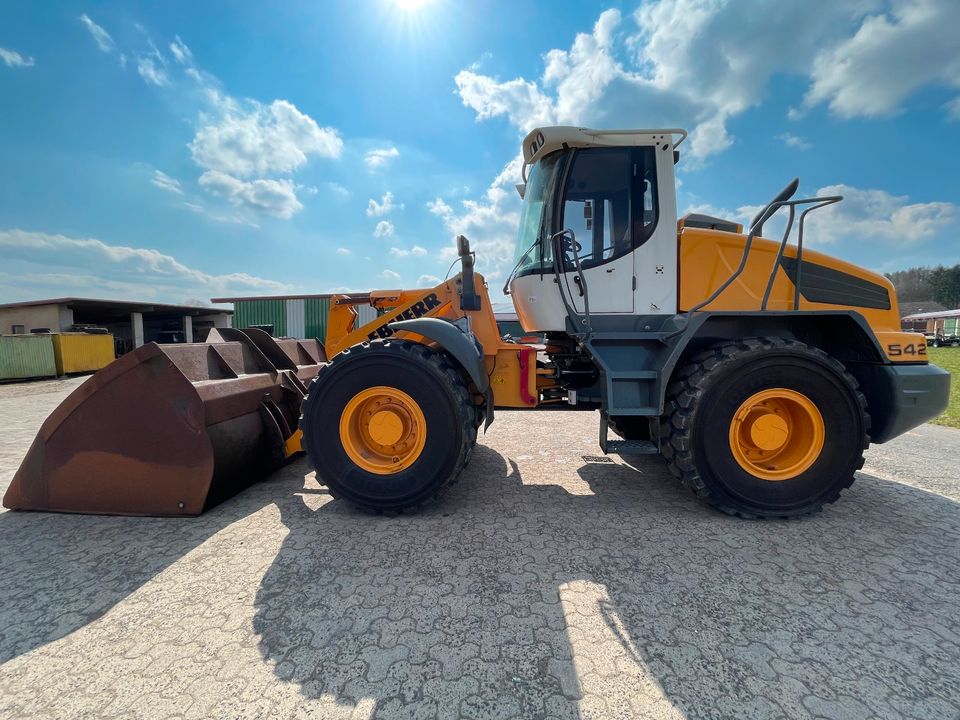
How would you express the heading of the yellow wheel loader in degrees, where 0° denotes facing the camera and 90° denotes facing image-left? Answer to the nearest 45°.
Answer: approximately 90°

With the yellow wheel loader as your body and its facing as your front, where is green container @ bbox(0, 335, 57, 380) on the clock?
The green container is roughly at 1 o'clock from the yellow wheel loader.

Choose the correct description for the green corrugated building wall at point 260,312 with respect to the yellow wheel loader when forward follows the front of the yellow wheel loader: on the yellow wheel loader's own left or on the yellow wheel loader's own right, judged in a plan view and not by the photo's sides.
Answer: on the yellow wheel loader's own right

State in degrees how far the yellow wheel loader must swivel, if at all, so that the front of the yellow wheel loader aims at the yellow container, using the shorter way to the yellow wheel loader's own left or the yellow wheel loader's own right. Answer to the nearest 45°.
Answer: approximately 45° to the yellow wheel loader's own right

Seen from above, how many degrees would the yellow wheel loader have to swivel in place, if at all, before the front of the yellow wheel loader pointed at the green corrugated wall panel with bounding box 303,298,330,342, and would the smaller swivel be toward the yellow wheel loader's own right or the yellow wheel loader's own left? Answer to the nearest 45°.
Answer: approximately 45° to the yellow wheel loader's own right
